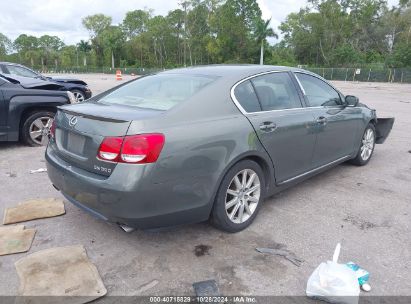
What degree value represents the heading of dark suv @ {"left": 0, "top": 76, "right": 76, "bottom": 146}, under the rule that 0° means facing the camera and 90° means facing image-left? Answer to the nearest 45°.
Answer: approximately 270°

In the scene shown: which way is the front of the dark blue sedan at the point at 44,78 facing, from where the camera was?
facing to the right of the viewer

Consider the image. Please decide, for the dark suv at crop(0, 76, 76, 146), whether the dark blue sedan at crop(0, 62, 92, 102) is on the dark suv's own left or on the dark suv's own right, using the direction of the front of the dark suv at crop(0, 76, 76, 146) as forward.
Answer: on the dark suv's own left

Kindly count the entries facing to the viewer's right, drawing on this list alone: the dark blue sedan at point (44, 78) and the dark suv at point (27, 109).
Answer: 2

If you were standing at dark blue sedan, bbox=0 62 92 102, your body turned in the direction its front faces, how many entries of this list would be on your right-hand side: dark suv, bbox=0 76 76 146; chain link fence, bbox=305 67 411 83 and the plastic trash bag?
2

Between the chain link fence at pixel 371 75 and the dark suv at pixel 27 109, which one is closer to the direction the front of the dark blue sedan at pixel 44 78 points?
the chain link fence

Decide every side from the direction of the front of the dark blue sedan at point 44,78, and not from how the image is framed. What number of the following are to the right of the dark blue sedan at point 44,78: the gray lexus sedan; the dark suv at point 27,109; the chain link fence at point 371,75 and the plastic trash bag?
3

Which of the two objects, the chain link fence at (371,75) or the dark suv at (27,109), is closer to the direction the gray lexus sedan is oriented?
the chain link fence

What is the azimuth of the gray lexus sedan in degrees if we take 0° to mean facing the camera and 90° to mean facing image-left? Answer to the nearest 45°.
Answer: approximately 225°

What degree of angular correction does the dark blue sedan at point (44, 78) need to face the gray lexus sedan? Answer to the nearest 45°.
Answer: approximately 90° to its right

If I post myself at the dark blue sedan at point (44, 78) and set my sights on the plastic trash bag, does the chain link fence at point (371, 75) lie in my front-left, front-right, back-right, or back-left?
back-left
